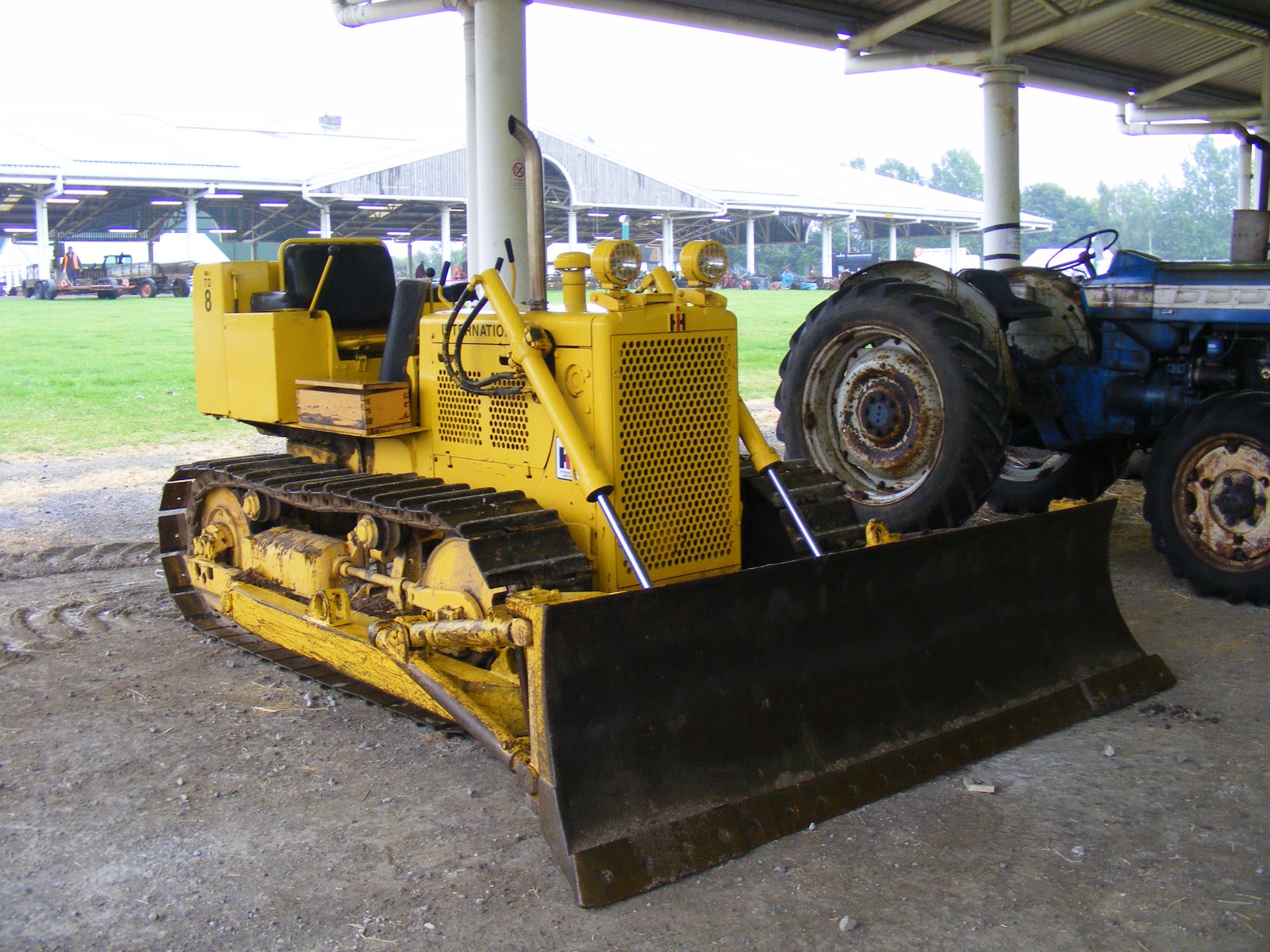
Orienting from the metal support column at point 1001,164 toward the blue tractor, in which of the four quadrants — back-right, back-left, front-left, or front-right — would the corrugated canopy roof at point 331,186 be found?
back-right

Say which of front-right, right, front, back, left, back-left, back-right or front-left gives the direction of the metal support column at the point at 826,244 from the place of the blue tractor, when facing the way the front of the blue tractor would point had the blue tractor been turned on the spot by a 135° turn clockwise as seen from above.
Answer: right

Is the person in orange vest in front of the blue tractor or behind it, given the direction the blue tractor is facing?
behind

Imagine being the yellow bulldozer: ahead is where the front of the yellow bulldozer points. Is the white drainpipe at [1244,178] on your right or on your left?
on your left

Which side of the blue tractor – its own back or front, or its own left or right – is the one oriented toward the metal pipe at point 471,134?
back

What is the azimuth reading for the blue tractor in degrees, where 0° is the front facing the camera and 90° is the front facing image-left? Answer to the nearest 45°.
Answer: approximately 315°

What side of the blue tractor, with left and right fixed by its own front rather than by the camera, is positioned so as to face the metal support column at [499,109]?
back

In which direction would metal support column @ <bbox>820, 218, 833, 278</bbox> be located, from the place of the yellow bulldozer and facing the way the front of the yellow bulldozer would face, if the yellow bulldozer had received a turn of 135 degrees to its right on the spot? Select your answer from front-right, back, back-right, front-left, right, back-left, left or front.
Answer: right

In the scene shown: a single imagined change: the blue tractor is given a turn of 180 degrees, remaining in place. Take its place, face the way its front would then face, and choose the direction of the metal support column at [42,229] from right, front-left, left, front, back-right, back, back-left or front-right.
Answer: front

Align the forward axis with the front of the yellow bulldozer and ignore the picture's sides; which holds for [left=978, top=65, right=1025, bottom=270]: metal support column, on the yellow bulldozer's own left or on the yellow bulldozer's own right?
on the yellow bulldozer's own left

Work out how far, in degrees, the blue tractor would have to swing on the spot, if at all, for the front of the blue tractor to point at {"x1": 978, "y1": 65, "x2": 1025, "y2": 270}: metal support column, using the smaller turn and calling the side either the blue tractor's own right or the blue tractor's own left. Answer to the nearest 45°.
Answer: approximately 135° to the blue tractor's own left
